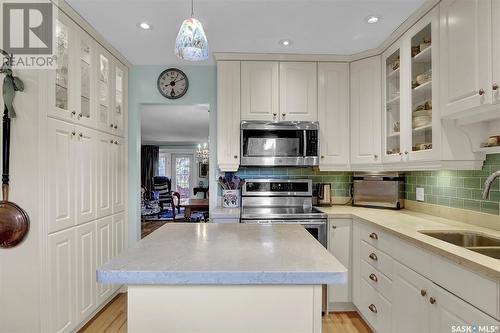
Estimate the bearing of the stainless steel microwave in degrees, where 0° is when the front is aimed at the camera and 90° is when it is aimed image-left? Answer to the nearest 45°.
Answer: approximately 0°

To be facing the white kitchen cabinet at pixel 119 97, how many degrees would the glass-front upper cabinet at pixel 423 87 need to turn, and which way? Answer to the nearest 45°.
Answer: approximately 45° to its right

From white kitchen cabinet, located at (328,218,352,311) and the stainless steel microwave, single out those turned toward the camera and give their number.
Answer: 2

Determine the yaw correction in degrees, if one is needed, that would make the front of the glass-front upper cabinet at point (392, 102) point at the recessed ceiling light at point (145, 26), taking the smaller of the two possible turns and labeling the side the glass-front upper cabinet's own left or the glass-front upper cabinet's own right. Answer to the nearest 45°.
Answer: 0° — it already faces it

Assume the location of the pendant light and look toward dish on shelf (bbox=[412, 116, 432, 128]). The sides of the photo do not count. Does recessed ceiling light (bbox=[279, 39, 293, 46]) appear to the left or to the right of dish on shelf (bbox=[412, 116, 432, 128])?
left

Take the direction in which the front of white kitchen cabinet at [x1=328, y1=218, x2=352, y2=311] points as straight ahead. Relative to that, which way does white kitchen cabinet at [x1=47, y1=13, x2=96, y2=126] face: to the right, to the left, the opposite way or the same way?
to the left

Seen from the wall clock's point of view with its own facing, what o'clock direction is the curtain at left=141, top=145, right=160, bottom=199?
The curtain is roughly at 6 o'clock from the wall clock.
